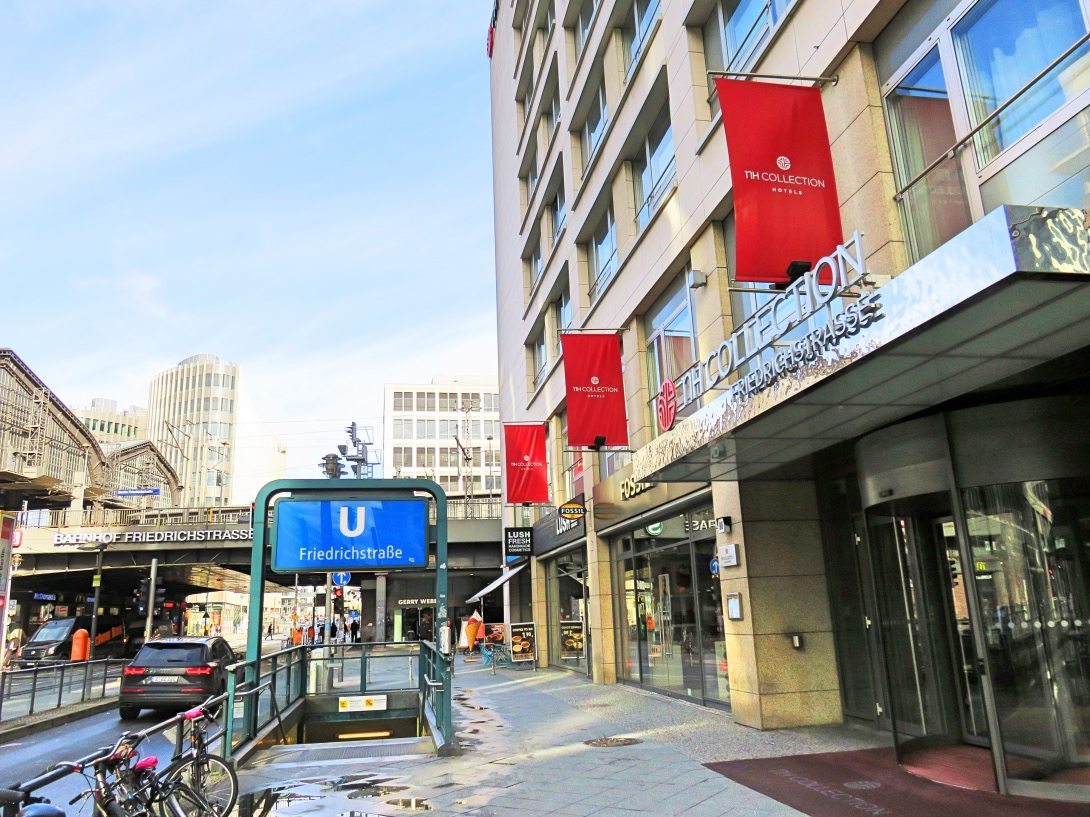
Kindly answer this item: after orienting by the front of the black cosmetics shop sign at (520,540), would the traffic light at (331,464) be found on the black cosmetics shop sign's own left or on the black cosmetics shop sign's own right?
on the black cosmetics shop sign's own right

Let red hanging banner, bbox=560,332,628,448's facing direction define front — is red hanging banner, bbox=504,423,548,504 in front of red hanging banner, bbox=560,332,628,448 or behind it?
behind

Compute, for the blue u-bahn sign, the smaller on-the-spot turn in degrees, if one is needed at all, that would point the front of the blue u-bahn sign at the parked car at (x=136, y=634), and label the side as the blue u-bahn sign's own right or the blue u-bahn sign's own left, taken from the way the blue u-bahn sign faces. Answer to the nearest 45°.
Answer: approximately 180°

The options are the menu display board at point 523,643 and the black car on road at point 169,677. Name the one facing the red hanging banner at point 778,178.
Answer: the menu display board

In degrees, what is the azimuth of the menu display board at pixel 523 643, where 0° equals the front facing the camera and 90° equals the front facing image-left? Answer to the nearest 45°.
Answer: approximately 0°

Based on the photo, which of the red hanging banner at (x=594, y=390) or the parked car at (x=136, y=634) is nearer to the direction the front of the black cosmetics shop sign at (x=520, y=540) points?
the red hanging banner

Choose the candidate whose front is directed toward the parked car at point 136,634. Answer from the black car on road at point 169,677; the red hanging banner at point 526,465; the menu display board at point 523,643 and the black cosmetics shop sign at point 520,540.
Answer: the black car on road at point 169,677

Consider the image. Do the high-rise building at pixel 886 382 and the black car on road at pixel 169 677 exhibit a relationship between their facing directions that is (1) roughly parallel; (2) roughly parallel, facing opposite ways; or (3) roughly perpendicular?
roughly perpendicular

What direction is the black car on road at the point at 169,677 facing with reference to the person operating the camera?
facing away from the viewer

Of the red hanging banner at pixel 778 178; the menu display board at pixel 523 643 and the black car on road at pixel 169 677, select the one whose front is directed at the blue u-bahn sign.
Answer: the menu display board

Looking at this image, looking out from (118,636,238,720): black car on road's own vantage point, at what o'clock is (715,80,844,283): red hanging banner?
The red hanging banner is roughly at 5 o'clock from the black car on road.
